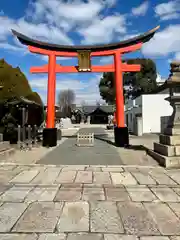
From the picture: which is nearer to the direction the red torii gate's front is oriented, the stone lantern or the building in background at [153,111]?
the stone lantern

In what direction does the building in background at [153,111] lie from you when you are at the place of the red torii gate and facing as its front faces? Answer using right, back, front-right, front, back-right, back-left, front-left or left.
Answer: back-left

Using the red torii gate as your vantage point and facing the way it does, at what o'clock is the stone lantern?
The stone lantern is roughly at 11 o'clock from the red torii gate.

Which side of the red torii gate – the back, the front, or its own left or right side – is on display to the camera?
front
